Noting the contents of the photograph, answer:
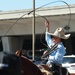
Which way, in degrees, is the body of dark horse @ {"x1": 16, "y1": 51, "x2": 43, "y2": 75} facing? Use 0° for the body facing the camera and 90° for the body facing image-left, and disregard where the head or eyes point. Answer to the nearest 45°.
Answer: approximately 90°
